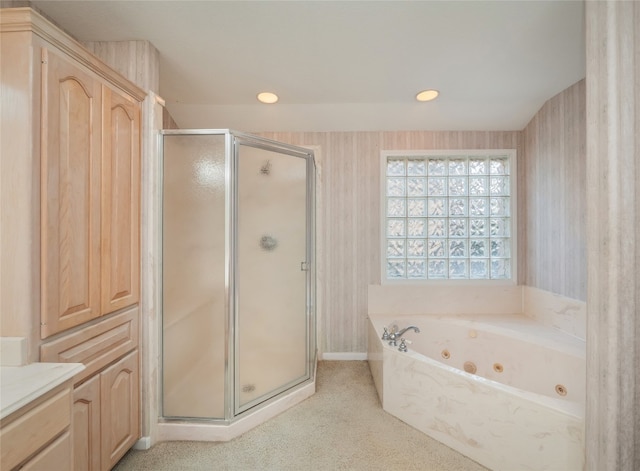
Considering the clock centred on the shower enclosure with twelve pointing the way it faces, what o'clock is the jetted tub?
The jetted tub is roughly at 11 o'clock from the shower enclosure.

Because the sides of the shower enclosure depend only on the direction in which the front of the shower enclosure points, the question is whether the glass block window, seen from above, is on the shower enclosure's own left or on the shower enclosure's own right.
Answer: on the shower enclosure's own left

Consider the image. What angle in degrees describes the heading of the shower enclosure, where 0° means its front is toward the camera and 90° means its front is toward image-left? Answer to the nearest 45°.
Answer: approximately 315°

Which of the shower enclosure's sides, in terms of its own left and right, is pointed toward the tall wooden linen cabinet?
right
